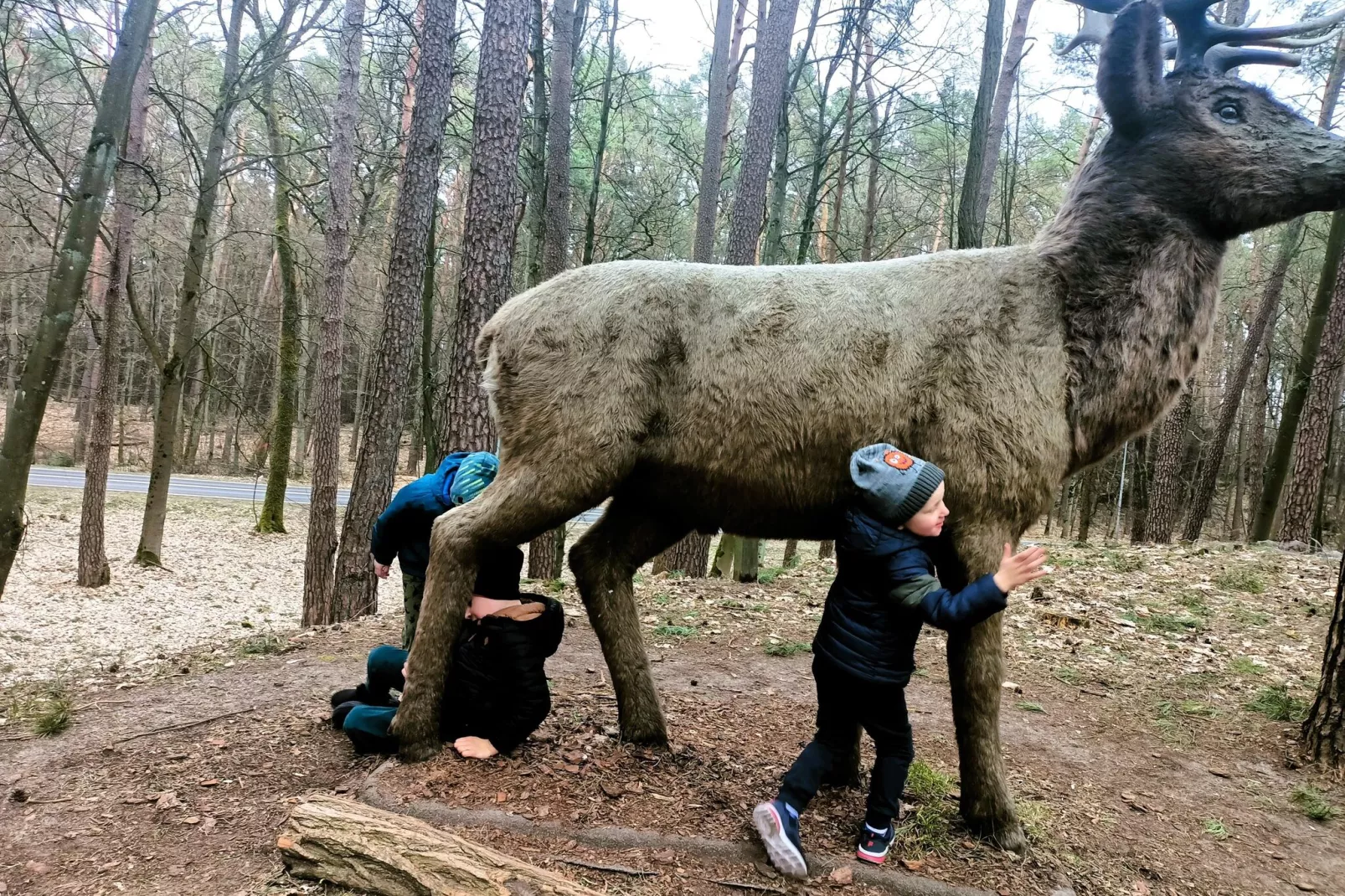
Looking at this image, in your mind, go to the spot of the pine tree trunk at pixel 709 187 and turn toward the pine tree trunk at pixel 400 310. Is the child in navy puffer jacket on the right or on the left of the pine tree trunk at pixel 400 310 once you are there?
left

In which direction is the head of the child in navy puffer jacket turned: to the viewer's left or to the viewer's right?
to the viewer's right

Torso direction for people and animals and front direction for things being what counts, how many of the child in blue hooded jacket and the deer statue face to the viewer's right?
2

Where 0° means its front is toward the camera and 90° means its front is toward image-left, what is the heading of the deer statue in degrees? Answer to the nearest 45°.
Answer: approximately 270°
